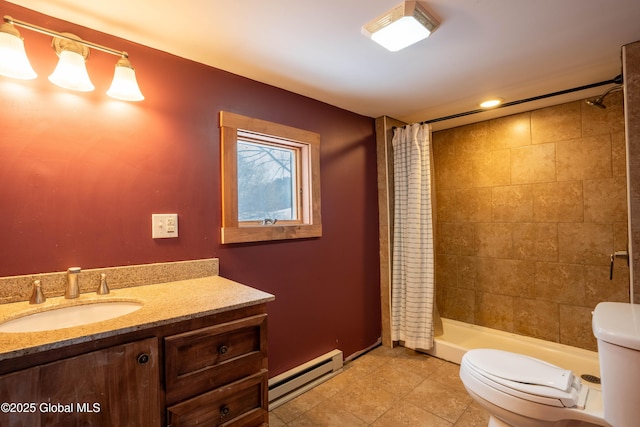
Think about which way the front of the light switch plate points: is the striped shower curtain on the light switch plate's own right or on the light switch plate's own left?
on the light switch plate's own left

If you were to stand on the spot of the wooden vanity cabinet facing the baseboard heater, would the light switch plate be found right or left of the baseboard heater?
left

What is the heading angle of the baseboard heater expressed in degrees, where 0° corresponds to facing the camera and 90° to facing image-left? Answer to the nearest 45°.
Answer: approximately 315°

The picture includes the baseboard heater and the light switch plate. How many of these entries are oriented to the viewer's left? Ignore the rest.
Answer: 0

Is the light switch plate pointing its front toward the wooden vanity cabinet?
yes

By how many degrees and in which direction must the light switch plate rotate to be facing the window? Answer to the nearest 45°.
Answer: approximately 90° to its left

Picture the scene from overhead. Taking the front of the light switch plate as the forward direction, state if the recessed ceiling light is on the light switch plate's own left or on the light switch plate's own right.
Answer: on the light switch plate's own left

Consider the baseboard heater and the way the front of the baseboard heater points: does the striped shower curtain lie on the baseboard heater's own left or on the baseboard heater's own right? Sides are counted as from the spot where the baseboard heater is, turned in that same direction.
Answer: on the baseboard heater's own left
